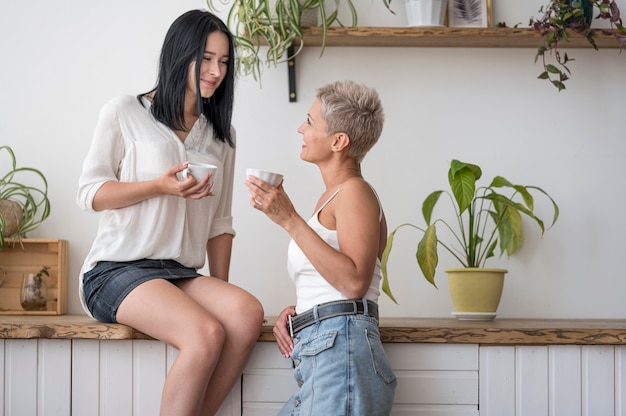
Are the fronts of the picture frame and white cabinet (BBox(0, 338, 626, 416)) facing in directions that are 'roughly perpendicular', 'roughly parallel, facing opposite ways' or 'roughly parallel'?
roughly parallel

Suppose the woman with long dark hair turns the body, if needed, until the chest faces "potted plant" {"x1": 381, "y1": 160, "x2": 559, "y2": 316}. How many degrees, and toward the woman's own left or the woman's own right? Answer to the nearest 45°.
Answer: approximately 90° to the woman's own left

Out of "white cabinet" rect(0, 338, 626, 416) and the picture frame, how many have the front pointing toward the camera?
2

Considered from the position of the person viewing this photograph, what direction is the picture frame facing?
facing the viewer

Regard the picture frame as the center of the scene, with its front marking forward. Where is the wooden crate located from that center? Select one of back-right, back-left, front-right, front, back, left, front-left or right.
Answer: right

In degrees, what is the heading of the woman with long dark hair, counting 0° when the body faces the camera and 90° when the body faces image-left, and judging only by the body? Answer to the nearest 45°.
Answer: approximately 315°
